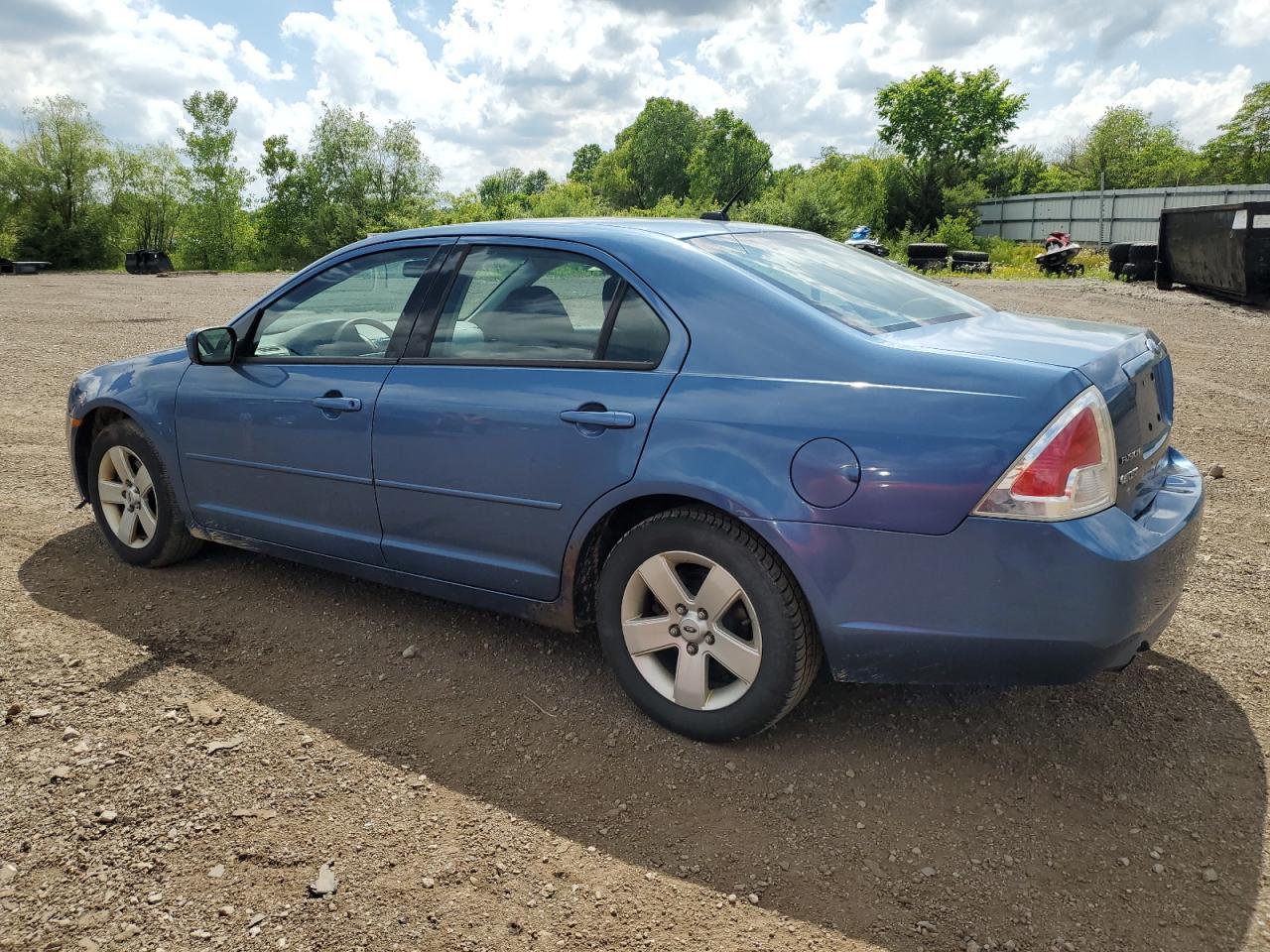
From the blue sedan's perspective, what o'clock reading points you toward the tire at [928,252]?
The tire is roughly at 2 o'clock from the blue sedan.

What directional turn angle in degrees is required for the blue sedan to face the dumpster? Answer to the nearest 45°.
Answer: approximately 90° to its right

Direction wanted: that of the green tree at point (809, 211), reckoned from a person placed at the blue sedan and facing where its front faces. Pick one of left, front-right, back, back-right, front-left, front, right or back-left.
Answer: front-right

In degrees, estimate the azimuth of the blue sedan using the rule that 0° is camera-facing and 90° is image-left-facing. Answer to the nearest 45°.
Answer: approximately 135°

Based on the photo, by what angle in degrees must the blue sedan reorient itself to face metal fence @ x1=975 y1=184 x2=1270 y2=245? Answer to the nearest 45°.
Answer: approximately 90° to its right

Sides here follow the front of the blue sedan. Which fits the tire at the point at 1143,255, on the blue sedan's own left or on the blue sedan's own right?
on the blue sedan's own right

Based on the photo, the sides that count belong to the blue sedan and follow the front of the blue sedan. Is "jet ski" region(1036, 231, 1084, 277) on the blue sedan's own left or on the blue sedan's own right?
on the blue sedan's own right
